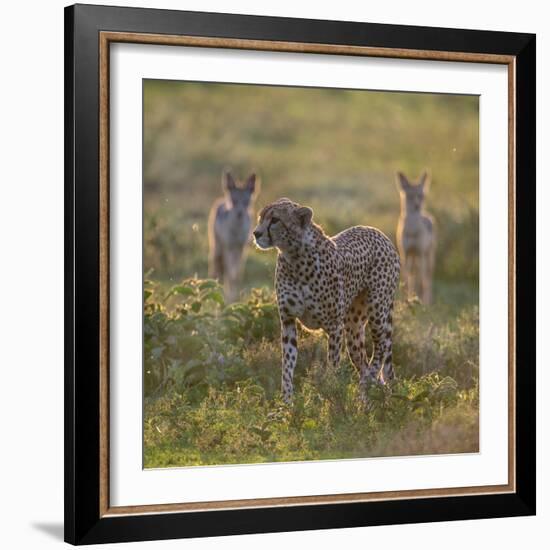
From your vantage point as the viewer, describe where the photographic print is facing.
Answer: facing the viewer and to the right of the viewer
